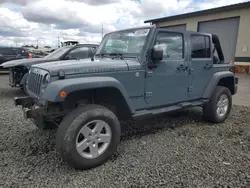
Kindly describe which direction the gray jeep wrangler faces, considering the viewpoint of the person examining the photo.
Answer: facing the viewer and to the left of the viewer

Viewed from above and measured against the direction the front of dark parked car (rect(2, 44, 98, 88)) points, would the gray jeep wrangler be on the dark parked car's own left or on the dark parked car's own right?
on the dark parked car's own left

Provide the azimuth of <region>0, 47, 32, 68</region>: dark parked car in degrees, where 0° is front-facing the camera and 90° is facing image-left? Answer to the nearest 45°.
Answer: approximately 90°

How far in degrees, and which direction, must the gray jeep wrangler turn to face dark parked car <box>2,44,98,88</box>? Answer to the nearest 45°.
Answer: approximately 90° to its right

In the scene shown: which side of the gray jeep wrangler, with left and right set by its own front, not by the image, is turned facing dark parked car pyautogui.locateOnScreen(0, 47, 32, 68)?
right

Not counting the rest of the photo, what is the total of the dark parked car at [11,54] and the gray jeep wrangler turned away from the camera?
0

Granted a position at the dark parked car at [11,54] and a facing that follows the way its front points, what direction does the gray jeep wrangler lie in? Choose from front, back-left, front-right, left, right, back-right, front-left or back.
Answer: left

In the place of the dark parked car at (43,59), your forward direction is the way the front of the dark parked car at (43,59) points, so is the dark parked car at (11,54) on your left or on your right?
on your right
